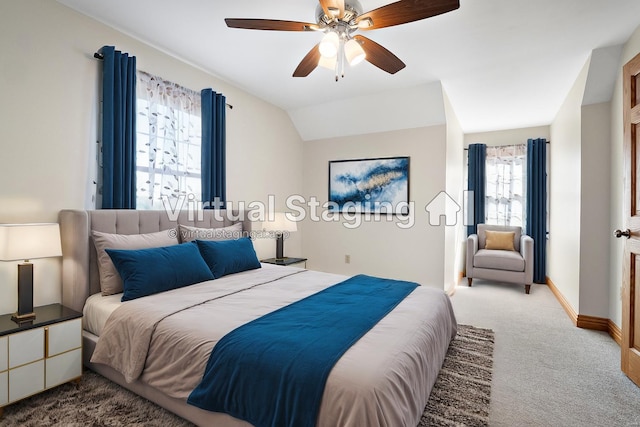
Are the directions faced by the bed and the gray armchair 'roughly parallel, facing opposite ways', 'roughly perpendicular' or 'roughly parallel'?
roughly perpendicular

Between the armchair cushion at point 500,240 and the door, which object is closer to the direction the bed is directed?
the door

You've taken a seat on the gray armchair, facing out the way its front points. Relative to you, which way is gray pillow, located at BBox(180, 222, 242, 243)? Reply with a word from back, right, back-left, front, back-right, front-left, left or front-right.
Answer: front-right

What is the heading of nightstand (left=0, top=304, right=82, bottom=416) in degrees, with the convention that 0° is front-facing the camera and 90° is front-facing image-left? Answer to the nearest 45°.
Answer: approximately 315°

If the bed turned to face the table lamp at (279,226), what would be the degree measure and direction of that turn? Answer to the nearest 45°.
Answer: approximately 135° to its left

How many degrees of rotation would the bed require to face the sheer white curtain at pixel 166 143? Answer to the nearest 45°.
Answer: approximately 180°

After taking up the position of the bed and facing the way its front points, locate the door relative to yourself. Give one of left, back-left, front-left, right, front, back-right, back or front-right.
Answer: front-left

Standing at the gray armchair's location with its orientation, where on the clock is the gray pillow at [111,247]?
The gray pillow is roughly at 1 o'clock from the gray armchair.

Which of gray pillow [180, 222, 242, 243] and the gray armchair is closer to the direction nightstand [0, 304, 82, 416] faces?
the gray armchair

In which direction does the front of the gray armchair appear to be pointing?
toward the camera

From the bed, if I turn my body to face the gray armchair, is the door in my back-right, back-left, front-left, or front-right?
front-right

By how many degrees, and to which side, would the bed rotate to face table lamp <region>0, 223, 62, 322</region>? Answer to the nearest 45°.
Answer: approximately 135° to its right

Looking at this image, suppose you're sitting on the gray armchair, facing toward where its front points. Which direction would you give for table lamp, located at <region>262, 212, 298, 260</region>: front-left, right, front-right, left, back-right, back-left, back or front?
front-right

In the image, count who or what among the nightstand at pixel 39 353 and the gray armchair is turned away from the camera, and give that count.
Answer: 0

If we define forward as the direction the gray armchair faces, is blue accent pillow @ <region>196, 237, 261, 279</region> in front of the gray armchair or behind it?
in front
